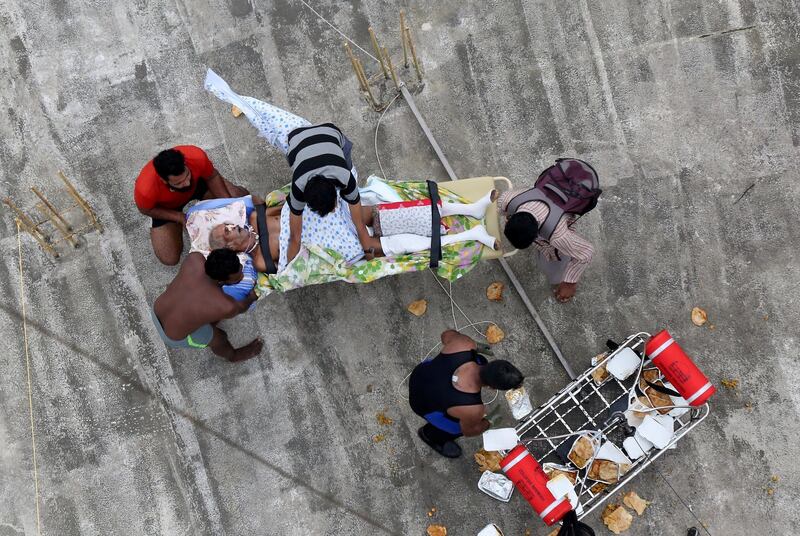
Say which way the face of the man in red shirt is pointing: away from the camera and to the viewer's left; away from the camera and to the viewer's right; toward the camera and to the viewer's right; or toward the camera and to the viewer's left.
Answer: toward the camera and to the viewer's right

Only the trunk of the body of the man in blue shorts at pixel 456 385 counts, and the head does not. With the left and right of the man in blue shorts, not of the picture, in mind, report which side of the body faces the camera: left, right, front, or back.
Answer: right

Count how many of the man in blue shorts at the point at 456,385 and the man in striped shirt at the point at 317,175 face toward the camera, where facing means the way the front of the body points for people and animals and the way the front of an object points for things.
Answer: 1

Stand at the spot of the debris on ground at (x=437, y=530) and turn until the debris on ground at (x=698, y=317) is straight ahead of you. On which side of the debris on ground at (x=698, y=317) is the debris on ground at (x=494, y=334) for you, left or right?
left

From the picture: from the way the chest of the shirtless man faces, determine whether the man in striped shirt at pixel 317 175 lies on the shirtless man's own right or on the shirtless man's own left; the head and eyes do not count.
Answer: on the shirtless man's own right

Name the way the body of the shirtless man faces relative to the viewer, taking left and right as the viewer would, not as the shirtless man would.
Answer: facing away from the viewer and to the right of the viewer

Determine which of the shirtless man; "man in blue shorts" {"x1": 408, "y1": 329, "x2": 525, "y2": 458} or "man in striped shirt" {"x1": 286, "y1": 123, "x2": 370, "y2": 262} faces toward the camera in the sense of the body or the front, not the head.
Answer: the man in striped shirt

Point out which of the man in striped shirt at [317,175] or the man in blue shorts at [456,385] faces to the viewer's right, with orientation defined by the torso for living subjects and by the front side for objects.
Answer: the man in blue shorts

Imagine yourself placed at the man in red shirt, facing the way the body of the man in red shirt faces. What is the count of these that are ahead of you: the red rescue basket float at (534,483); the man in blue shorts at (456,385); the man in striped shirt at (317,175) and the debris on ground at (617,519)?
4

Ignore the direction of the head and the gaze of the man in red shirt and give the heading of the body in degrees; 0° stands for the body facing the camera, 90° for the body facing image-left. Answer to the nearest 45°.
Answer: approximately 315°

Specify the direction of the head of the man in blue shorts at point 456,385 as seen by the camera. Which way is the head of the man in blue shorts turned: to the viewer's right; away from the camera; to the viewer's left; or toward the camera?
to the viewer's right

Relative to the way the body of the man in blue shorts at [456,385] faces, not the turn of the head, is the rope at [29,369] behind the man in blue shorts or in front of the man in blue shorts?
behind
